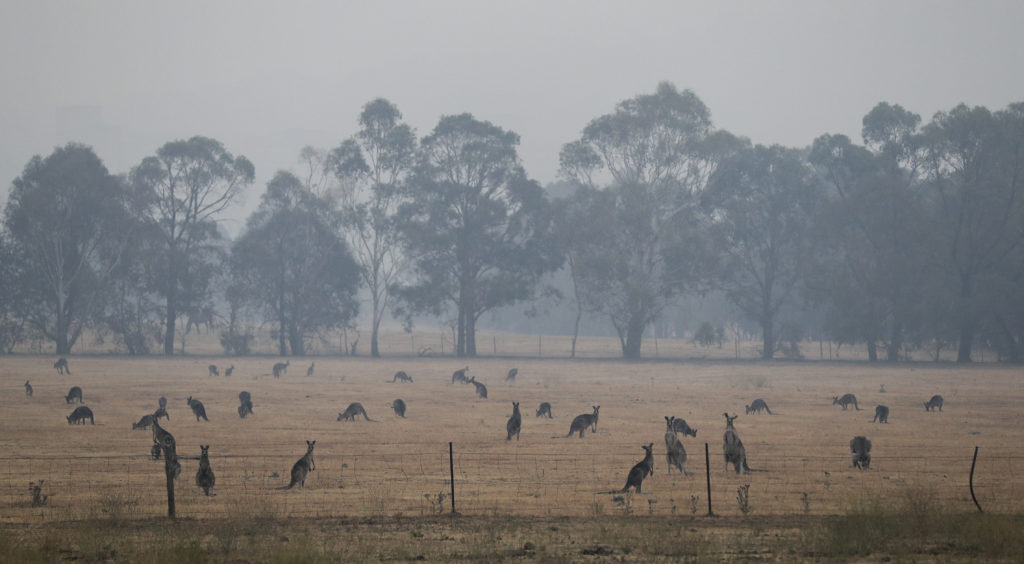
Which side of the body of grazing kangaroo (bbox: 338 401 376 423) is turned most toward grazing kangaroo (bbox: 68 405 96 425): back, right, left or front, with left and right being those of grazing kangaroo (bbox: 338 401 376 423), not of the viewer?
front

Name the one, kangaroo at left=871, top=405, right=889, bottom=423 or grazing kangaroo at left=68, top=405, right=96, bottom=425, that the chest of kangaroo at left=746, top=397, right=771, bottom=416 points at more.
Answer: the grazing kangaroo

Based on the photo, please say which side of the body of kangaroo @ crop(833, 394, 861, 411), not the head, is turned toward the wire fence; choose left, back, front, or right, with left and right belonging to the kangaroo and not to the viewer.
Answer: left

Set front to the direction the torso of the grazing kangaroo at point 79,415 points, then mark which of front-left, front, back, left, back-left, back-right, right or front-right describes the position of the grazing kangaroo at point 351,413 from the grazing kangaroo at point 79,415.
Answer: back

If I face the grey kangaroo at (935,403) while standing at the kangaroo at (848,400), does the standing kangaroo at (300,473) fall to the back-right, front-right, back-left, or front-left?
back-right

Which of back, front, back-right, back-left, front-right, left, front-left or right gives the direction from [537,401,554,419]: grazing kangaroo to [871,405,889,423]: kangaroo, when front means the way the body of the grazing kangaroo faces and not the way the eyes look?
back

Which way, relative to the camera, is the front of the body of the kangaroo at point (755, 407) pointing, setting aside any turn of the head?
to the viewer's left

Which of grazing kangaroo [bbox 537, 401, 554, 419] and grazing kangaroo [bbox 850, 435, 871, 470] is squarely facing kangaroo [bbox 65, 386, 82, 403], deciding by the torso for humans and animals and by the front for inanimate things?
grazing kangaroo [bbox 537, 401, 554, 419]

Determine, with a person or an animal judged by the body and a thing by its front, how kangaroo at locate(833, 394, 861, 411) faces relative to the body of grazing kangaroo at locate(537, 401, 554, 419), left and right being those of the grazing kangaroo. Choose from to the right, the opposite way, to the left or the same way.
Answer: the same way

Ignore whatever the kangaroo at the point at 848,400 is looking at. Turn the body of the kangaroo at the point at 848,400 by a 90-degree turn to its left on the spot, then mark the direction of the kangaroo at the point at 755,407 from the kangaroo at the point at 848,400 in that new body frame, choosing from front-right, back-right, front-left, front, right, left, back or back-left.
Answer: front-right

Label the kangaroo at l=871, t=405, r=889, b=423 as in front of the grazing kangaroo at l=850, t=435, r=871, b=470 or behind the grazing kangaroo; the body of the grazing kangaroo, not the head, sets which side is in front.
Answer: behind

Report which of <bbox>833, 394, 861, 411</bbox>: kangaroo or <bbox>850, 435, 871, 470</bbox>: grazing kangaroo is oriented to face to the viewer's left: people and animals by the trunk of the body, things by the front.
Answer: the kangaroo

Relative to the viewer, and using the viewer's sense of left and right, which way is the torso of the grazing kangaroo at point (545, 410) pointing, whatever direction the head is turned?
facing to the left of the viewer

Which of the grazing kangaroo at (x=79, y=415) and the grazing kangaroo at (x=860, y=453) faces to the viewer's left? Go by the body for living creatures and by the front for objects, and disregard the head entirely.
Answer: the grazing kangaroo at (x=79, y=415)

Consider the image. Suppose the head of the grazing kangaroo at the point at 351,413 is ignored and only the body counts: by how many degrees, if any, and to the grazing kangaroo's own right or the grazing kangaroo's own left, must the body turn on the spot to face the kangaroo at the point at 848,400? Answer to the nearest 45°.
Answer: approximately 180°

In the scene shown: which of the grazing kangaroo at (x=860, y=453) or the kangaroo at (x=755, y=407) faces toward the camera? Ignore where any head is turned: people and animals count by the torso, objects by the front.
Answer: the grazing kangaroo

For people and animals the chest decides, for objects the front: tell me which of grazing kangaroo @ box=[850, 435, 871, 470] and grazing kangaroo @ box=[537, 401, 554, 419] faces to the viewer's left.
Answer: grazing kangaroo @ box=[537, 401, 554, 419]

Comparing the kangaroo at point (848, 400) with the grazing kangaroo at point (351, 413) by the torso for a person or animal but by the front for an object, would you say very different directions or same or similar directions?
same or similar directions

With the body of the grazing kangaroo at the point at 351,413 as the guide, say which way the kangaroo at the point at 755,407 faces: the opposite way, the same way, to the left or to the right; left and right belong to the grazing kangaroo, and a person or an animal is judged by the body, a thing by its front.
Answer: the same way

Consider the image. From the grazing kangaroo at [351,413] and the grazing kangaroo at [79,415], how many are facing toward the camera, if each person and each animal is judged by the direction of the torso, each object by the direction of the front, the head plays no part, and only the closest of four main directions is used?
0

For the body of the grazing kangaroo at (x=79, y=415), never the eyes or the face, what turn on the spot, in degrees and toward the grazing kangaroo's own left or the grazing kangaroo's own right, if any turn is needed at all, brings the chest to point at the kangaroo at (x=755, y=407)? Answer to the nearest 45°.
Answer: approximately 180°

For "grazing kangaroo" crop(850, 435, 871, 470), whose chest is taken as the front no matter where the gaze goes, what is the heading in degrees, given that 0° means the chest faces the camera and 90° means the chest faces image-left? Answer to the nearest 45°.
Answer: approximately 0°

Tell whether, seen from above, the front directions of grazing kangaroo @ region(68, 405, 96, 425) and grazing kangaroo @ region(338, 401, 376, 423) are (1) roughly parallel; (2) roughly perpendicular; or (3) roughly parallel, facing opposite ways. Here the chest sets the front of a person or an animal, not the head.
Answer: roughly parallel
